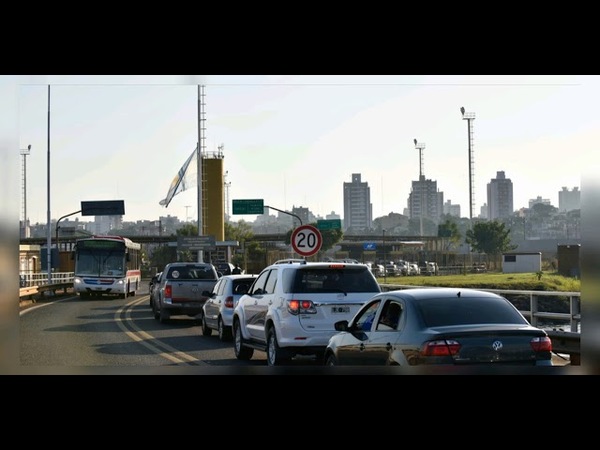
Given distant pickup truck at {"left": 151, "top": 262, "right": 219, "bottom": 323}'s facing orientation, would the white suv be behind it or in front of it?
behind

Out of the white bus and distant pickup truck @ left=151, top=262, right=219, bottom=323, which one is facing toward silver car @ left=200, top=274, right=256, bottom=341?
the white bus

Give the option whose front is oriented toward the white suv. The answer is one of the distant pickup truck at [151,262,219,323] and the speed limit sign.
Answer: the speed limit sign

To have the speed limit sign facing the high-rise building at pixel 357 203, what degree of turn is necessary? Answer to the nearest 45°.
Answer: approximately 180°

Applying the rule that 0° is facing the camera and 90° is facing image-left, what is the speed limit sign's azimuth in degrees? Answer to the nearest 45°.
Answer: approximately 0°

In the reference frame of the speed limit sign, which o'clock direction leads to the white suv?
The white suv is roughly at 12 o'clock from the speed limit sign.

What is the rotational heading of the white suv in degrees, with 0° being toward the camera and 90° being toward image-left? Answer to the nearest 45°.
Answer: approximately 135°

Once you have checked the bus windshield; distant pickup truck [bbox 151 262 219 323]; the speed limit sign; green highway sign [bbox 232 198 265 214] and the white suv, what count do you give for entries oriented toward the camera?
3

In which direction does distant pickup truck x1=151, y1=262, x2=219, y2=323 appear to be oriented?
away from the camera

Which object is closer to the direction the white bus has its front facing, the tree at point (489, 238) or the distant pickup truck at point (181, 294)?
the distant pickup truck

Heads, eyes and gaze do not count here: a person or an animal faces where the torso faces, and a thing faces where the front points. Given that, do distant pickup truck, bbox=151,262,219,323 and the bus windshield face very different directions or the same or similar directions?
very different directions
